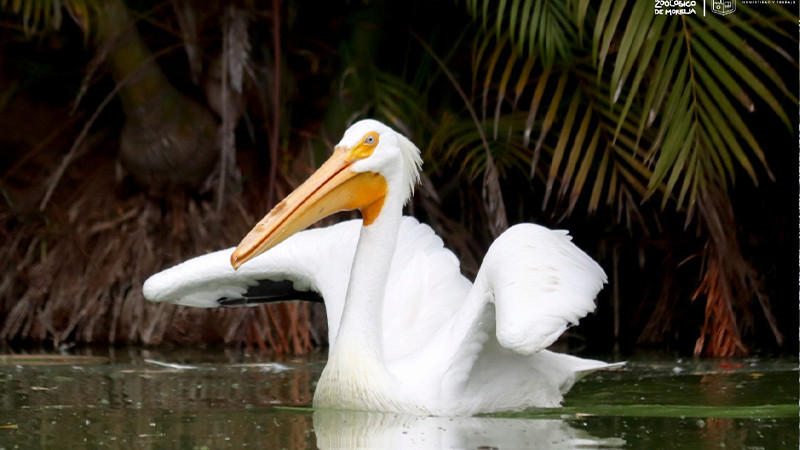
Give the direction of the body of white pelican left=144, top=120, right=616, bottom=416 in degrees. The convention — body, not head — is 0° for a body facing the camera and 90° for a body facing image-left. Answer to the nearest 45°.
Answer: approximately 45°
